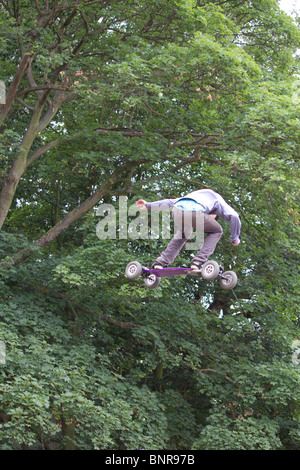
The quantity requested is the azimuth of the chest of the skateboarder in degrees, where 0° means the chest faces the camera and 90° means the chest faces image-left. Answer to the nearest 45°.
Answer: approximately 225°
